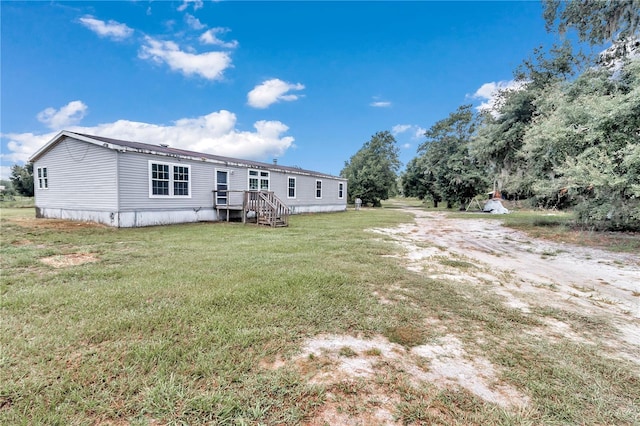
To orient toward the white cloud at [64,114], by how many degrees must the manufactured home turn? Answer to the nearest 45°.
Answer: approximately 180°

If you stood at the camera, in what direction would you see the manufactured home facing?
facing the viewer and to the right of the viewer

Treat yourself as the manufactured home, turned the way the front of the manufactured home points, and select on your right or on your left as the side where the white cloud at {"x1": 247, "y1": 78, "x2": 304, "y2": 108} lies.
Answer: on your left

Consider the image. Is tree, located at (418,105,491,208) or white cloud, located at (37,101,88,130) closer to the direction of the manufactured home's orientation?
the tree
